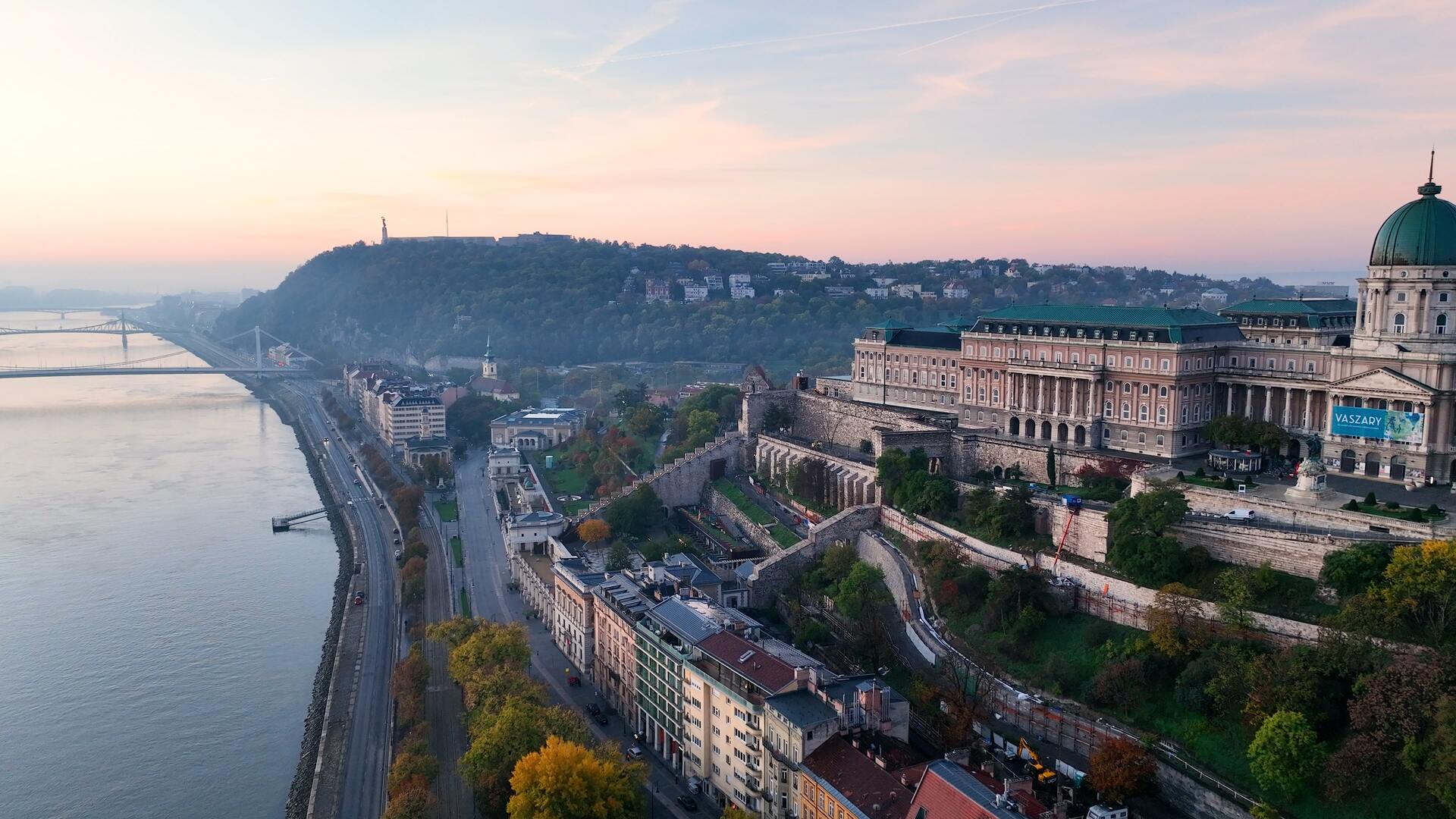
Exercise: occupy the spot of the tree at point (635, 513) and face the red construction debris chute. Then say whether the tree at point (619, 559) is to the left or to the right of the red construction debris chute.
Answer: right

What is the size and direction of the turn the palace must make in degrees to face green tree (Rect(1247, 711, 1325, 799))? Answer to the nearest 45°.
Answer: approximately 45° to its left

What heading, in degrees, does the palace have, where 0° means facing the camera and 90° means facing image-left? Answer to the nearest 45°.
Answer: approximately 45°

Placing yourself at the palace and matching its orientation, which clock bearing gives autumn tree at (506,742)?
The autumn tree is roughly at 12 o'clock from the palace.

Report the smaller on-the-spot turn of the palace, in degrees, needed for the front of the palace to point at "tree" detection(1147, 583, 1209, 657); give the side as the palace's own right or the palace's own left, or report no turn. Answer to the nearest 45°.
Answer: approximately 45° to the palace's own left

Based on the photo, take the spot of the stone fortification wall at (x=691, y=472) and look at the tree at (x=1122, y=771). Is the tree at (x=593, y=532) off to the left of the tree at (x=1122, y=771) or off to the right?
right

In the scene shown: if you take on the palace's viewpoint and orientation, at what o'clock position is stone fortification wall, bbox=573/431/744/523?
The stone fortification wall is roughly at 2 o'clock from the palace.

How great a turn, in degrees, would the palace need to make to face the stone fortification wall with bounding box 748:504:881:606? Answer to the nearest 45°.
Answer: approximately 45° to its right

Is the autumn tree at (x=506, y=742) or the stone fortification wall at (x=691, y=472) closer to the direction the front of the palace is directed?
the autumn tree

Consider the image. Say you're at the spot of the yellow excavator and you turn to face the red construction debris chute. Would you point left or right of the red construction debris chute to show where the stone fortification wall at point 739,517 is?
left

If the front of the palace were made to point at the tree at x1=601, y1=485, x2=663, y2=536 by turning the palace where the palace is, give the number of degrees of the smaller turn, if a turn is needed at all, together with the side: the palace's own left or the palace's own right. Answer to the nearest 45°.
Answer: approximately 45° to the palace's own right

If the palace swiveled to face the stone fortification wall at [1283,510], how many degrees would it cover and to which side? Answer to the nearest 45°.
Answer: approximately 45° to its left
